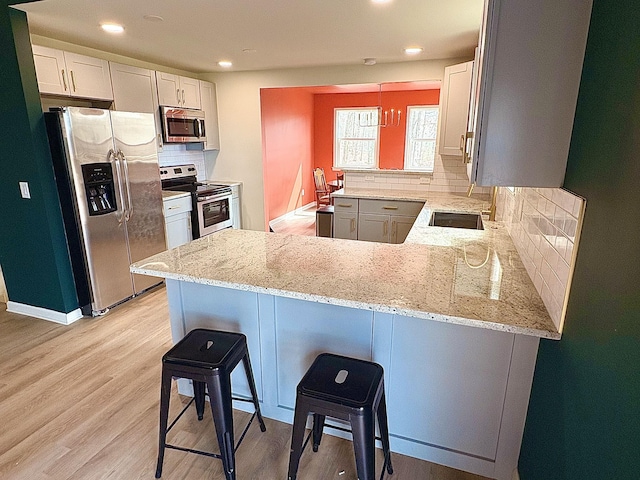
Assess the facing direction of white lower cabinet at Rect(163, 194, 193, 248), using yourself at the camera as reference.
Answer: facing the viewer and to the right of the viewer

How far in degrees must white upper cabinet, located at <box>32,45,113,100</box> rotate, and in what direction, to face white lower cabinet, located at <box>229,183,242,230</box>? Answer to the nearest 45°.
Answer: approximately 90° to its left

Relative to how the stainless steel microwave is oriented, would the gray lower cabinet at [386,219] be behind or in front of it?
in front

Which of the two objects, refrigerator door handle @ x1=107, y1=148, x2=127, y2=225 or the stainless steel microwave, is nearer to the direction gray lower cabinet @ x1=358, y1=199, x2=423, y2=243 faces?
the refrigerator door handle

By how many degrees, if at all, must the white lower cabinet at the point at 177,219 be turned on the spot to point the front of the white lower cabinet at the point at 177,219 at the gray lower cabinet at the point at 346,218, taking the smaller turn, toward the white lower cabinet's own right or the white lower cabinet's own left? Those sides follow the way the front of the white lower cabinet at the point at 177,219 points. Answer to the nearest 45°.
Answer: approximately 45° to the white lower cabinet's own left

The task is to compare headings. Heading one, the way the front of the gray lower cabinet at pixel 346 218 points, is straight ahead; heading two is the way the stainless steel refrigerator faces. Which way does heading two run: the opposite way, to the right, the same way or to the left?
to the left

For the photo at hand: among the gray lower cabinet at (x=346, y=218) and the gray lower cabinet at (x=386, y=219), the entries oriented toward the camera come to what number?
2

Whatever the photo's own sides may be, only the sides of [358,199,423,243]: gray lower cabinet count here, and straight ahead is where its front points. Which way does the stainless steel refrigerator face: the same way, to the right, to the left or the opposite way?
to the left

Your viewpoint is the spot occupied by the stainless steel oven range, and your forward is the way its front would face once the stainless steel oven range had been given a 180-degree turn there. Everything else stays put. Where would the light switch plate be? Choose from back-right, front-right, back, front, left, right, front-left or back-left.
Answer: left

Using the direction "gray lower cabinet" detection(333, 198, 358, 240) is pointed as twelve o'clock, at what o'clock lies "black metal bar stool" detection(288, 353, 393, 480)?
The black metal bar stool is roughly at 12 o'clock from the gray lower cabinet.

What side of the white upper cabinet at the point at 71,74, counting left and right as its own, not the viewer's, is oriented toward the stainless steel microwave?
left

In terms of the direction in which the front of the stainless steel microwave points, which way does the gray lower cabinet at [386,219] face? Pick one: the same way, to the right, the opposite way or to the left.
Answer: to the right

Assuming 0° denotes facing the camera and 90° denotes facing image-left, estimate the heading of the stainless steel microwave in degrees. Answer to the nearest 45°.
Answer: approximately 315°
